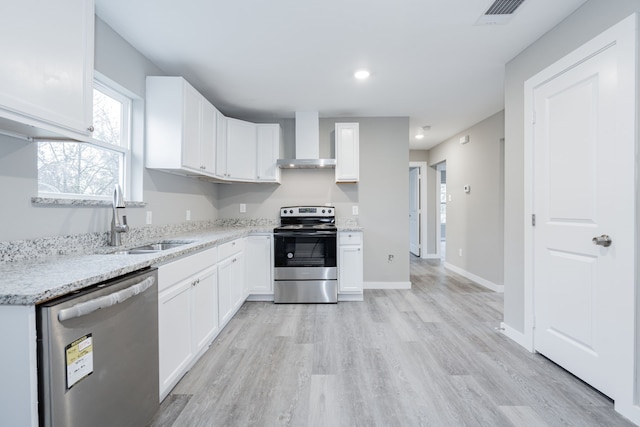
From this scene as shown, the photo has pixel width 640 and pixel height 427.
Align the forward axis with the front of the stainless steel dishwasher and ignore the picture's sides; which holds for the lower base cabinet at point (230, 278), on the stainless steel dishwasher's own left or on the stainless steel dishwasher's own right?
on the stainless steel dishwasher's own left

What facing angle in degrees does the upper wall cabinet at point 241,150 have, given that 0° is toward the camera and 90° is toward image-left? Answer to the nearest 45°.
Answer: approximately 315°

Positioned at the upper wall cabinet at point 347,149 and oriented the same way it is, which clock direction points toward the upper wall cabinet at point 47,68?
the upper wall cabinet at point 47,68 is roughly at 1 o'clock from the upper wall cabinet at point 347,149.

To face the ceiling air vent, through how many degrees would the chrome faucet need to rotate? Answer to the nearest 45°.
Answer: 0° — it already faces it

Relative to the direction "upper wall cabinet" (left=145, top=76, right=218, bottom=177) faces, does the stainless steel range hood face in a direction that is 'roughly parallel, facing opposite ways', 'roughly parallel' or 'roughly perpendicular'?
roughly perpendicular

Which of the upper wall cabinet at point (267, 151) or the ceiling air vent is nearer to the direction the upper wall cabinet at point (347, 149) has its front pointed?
the ceiling air vent
